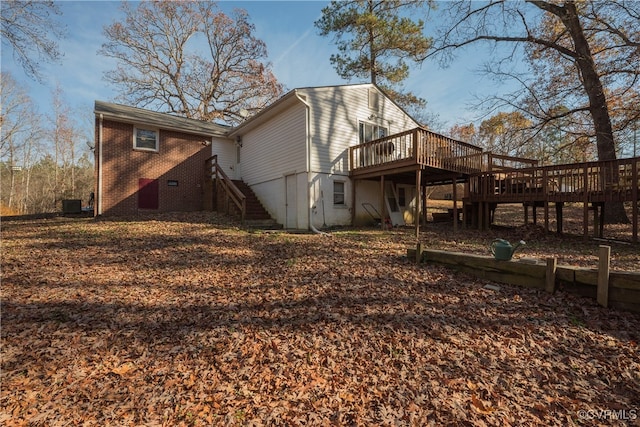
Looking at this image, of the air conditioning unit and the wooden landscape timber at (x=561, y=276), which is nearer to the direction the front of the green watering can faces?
the wooden landscape timber

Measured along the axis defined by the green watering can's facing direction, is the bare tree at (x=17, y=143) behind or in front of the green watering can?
behind

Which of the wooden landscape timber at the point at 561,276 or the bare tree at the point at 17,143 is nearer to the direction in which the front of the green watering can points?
the wooden landscape timber

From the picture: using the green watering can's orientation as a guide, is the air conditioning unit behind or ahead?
behind

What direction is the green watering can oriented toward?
to the viewer's right
